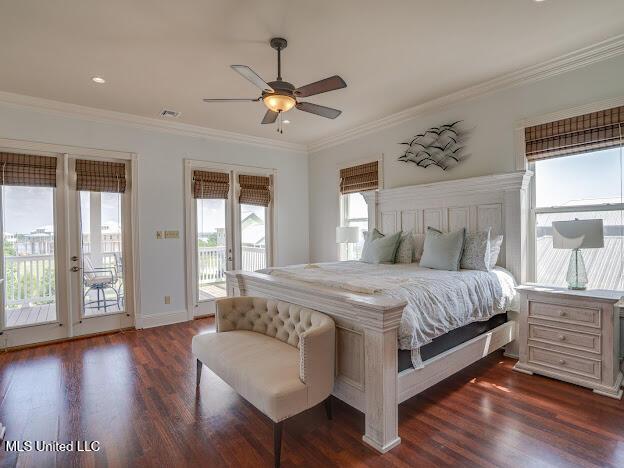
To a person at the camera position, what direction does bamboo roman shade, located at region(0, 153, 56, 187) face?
facing the viewer

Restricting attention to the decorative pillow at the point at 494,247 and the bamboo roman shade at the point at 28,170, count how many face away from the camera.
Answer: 0

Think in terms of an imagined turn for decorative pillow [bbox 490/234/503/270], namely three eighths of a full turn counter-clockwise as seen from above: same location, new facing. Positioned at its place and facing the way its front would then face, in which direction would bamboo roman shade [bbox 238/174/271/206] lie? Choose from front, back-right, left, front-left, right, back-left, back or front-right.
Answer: back

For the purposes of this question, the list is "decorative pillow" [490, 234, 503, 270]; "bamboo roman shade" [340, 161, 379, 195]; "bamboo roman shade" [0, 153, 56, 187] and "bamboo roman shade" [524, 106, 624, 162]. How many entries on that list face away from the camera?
0

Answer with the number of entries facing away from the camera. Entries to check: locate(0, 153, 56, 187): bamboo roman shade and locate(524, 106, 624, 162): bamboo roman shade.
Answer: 0

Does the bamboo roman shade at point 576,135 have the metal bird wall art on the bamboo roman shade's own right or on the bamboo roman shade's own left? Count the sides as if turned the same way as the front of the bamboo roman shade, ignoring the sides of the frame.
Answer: on the bamboo roman shade's own right

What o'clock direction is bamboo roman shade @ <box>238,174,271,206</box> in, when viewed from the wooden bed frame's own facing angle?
The bamboo roman shade is roughly at 3 o'clock from the wooden bed frame.

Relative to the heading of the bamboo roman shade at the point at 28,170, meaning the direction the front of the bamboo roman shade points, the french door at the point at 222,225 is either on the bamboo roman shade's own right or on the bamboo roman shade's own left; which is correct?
on the bamboo roman shade's own left

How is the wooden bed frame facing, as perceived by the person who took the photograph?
facing the viewer and to the left of the viewer

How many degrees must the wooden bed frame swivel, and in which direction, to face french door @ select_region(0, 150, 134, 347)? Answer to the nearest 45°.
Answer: approximately 45° to its right

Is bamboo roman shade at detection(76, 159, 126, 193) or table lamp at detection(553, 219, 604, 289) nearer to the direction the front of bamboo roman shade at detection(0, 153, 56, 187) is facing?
the table lamp

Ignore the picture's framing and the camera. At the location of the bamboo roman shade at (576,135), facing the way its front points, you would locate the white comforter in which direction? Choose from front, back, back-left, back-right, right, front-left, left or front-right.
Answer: front

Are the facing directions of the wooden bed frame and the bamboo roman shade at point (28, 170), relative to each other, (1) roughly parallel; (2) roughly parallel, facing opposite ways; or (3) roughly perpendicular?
roughly perpendicular

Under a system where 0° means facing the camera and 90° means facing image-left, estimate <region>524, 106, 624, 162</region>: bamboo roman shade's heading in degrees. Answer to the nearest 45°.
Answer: approximately 45°

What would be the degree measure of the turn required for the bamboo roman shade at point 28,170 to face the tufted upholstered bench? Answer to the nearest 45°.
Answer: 0° — it already faces it
